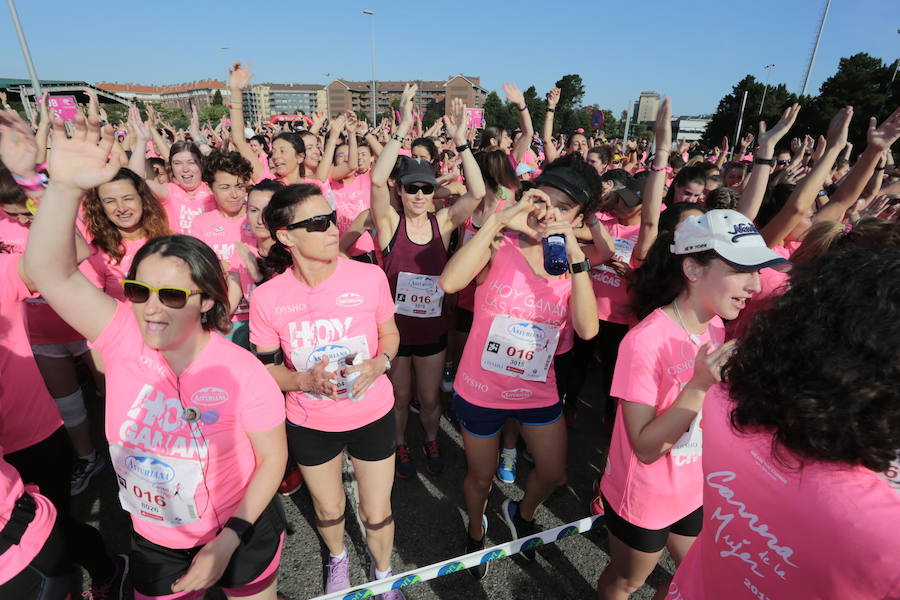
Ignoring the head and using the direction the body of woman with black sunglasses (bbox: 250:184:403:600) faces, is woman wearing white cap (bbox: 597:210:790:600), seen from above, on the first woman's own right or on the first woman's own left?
on the first woman's own left

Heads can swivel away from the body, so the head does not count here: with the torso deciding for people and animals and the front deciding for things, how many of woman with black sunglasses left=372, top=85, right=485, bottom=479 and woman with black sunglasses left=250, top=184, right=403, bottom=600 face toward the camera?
2

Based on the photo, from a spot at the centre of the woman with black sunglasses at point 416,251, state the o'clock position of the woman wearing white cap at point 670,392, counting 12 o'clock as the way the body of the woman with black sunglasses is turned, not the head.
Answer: The woman wearing white cap is roughly at 11 o'clock from the woman with black sunglasses.

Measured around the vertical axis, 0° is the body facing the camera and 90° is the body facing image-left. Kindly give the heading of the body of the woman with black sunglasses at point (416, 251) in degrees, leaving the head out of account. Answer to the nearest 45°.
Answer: approximately 0°

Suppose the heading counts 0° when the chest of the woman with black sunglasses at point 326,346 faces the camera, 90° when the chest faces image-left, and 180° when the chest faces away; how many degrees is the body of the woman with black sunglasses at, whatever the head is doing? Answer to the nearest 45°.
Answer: approximately 0°

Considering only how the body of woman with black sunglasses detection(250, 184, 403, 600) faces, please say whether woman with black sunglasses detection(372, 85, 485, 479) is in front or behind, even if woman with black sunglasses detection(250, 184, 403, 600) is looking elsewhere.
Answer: behind

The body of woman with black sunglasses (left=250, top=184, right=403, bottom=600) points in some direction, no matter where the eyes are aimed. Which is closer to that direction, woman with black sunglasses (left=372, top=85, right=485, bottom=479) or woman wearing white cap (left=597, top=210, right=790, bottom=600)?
the woman wearing white cap

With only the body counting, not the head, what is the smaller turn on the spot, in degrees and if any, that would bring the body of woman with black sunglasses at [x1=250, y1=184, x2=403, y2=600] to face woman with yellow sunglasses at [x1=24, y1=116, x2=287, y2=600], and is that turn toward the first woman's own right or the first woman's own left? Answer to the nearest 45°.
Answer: approximately 45° to the first woman's own right
